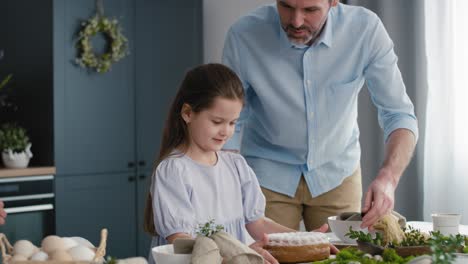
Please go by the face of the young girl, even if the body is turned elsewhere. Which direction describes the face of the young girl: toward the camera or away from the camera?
toward the camera

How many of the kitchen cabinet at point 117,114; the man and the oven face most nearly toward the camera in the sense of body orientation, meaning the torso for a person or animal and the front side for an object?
3

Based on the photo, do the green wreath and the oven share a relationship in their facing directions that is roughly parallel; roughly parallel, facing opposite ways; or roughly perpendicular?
roughly parallel

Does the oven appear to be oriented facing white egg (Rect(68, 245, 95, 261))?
yes

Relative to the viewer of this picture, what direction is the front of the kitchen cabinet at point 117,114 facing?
facing the viewer

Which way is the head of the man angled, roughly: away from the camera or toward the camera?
toward the camera

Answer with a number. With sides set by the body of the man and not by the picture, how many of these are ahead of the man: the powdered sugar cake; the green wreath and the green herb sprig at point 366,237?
2

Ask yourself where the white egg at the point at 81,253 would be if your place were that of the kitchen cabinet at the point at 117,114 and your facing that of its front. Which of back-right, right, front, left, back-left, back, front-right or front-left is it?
front

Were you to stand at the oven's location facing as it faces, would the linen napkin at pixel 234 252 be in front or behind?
in front

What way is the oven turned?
toward the camera

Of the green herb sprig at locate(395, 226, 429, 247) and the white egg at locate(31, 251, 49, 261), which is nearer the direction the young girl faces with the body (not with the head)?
the green herb sprig

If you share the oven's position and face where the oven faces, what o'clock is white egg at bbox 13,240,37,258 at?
The white egg is roughly at 12 o'clock from the oven.

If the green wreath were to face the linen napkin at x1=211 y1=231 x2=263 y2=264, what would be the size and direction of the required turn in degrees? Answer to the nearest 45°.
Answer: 0° — it already faces it
